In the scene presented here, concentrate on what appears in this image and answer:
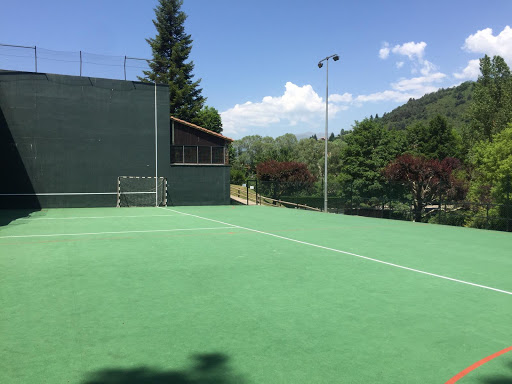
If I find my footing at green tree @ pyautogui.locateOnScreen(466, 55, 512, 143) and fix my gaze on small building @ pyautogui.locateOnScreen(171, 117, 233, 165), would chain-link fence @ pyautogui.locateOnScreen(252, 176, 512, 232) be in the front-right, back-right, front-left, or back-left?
front-left

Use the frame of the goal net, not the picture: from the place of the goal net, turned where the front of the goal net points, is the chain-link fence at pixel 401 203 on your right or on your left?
on your left

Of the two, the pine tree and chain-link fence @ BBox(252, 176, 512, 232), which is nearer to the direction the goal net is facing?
the chain-link fence

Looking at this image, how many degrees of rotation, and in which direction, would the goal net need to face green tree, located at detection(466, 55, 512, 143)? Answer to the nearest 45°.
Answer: approximately 90° to its left

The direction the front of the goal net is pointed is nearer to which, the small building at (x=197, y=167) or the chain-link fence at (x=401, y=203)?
the chain-link fence

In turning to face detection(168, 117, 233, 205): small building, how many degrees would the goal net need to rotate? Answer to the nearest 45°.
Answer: approximately 90° to its left

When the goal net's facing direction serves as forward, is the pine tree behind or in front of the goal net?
behind

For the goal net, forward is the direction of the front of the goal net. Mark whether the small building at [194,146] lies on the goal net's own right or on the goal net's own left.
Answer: on the goal net's own left

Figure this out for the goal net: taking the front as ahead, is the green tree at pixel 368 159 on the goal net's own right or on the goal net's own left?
on the goal net's own left

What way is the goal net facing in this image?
toward the camera
